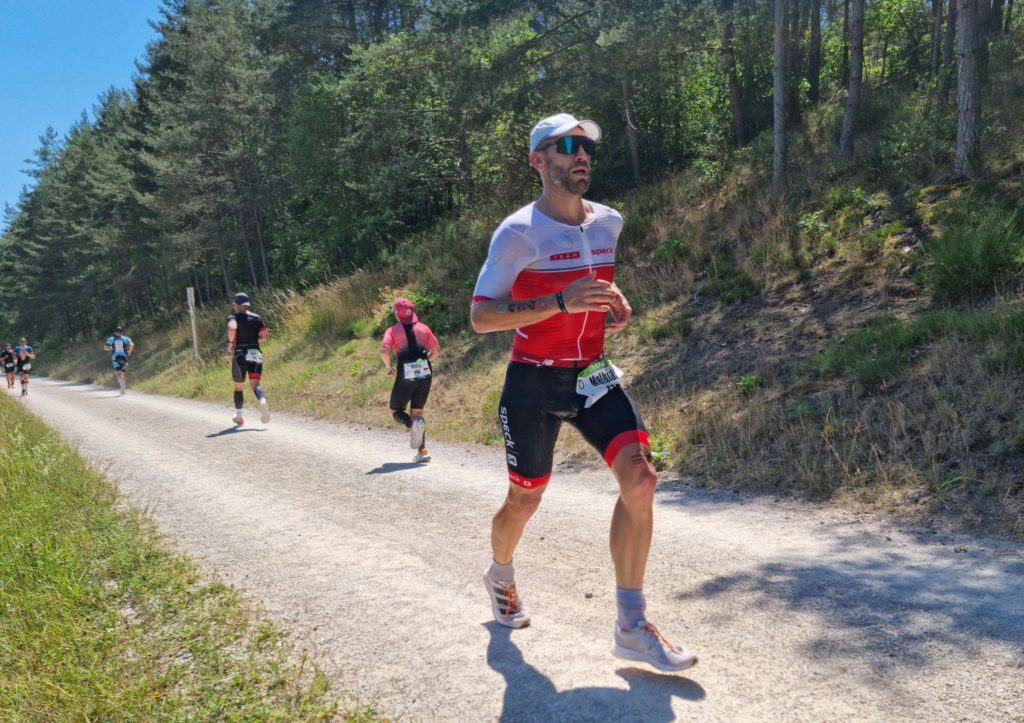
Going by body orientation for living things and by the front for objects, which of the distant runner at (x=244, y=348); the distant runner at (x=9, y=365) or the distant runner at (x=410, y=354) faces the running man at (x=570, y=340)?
the distant runner at (x=9, y=365)

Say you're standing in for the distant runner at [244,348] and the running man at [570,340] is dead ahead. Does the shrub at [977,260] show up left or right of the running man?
left

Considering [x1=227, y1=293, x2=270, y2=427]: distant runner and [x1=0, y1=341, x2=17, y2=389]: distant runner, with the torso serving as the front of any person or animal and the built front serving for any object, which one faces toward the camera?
[x1=0, y1=341, x2=17, y2=389]: distant runner

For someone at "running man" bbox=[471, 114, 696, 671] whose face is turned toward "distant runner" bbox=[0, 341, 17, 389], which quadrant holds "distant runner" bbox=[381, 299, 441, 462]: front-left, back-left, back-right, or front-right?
front-right

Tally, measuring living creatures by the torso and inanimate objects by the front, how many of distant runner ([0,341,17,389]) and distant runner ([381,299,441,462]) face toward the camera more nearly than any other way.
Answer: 1

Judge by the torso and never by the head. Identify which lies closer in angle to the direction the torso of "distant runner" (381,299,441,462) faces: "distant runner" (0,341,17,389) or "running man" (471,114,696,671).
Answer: the distant runner

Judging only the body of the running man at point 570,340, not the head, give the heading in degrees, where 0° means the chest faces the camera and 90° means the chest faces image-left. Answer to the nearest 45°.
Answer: approximately 315°

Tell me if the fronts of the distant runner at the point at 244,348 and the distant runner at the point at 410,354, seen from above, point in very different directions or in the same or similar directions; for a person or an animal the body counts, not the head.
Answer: same or similar directions

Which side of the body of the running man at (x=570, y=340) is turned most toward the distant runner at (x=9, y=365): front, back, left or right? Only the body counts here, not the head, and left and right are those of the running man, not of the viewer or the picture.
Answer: back

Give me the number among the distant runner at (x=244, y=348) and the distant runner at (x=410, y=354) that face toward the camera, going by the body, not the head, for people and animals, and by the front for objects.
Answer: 0

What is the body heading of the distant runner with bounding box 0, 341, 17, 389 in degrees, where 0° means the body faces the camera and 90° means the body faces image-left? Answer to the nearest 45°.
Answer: approximately 0°

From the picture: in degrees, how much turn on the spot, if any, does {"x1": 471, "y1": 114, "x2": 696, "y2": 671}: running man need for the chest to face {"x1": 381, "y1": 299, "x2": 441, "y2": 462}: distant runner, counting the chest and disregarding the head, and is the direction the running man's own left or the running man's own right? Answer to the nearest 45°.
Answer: approximately 135° to the running man's own left

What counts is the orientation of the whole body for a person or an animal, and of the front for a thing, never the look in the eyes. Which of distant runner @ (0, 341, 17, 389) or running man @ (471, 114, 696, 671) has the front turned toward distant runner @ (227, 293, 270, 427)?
distant runner @ (0, 341, 17, 389)

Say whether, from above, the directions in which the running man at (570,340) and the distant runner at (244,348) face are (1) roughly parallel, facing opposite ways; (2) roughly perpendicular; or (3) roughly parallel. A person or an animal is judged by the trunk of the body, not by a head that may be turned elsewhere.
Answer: roughly parallel, facing opposite ways

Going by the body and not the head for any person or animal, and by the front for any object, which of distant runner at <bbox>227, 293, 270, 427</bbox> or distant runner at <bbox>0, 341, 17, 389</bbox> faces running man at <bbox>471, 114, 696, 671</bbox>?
distant runner at <bbox>0, 341, 17, 389</bbox>

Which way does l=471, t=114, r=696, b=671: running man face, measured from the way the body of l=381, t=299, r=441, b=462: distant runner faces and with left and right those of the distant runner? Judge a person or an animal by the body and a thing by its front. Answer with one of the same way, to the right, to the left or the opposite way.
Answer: the opposite way

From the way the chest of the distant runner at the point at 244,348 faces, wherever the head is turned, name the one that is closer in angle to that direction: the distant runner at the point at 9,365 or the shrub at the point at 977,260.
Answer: the distant runner

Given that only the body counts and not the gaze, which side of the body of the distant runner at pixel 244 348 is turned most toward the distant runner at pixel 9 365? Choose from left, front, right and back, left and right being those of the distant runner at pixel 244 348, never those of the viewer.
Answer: front
